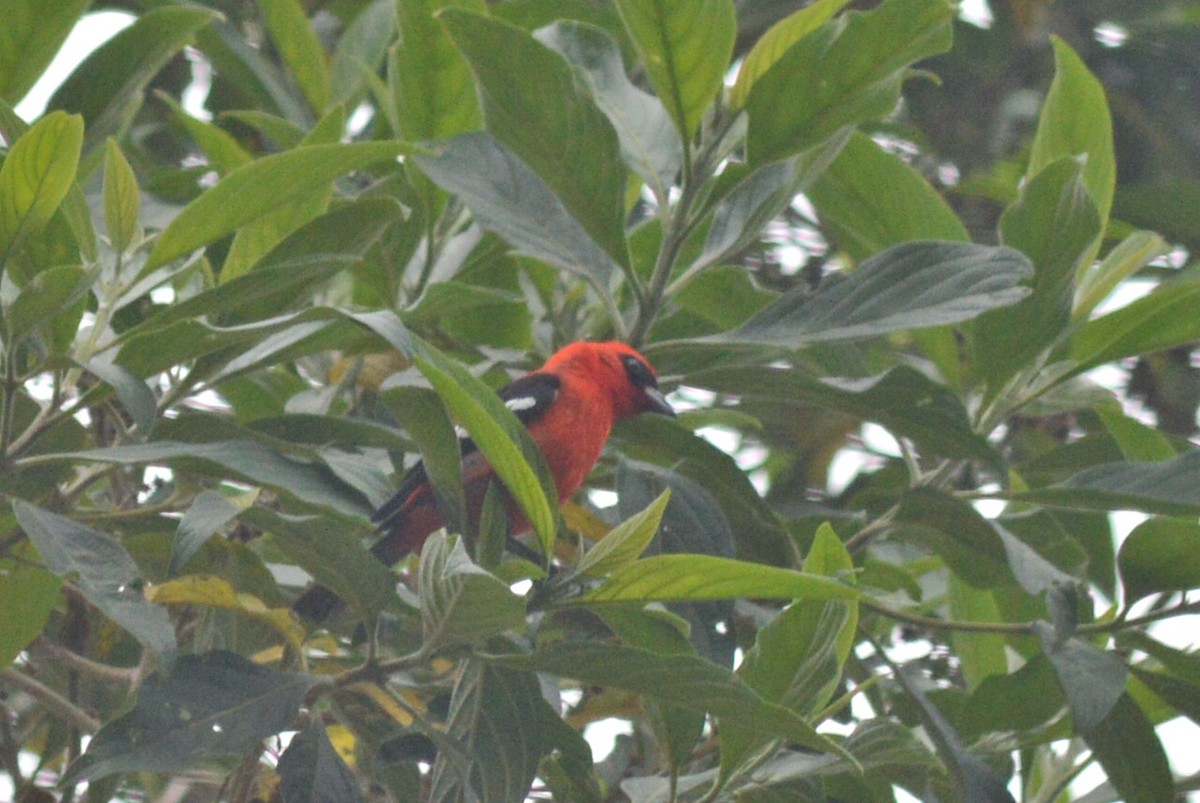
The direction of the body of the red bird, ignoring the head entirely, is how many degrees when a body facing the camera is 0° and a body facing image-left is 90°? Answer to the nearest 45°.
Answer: approximately 270°

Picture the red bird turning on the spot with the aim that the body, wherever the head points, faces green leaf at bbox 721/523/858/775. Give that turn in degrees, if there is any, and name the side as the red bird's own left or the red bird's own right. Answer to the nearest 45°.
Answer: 0° — it already faces it

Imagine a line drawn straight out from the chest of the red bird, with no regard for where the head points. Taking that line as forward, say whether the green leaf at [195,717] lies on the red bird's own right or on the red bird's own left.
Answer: on the red bird's own right
